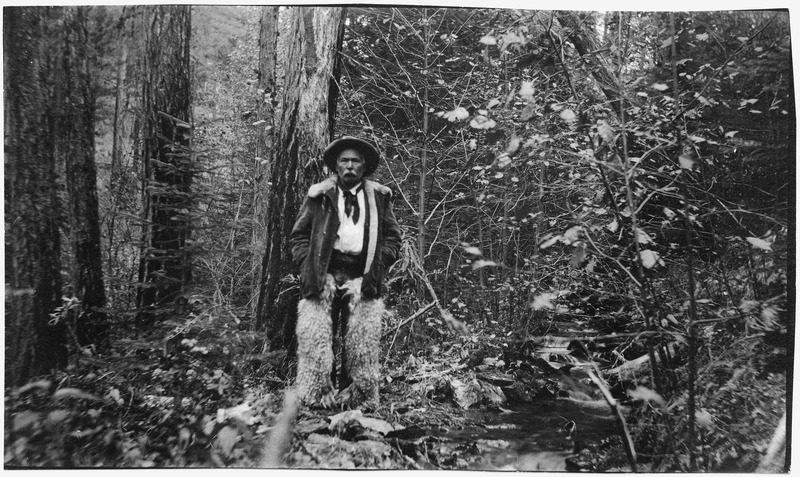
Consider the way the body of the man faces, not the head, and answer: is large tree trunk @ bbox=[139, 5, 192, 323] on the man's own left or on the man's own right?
on the man's own right

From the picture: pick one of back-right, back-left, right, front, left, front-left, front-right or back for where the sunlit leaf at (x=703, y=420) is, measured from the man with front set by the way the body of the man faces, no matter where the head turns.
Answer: left

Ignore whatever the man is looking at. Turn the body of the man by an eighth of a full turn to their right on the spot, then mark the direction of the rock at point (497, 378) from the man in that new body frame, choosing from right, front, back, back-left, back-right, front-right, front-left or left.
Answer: back-left

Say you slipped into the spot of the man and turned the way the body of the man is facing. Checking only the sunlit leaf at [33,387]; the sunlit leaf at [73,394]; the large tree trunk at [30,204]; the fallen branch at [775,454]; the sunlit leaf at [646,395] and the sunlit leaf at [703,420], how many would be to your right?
3

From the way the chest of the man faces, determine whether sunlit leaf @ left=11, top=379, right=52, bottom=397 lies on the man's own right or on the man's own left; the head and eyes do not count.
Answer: on the man's own right

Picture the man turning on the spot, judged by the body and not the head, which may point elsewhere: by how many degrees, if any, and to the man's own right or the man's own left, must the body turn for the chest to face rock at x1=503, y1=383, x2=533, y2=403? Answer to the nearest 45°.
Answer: approximately 90° to the man's own left

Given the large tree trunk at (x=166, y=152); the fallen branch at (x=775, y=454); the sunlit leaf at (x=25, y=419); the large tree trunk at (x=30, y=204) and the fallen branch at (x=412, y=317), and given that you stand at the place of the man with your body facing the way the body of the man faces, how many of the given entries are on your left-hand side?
2

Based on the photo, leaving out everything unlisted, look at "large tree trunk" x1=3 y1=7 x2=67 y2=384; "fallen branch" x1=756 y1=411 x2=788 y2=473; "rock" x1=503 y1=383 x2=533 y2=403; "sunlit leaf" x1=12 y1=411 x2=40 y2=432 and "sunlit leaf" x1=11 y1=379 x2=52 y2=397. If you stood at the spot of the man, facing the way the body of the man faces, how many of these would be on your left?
2

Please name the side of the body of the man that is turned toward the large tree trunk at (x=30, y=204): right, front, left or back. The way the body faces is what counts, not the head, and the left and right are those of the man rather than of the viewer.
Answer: right

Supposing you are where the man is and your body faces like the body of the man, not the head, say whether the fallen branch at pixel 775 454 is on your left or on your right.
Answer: on your left

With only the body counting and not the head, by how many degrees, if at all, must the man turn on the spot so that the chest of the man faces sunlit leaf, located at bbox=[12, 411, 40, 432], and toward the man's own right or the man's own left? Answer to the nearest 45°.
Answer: approximately 90° to the man's own right

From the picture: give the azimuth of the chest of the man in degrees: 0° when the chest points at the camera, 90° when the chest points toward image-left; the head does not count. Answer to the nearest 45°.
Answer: approximately 0°
